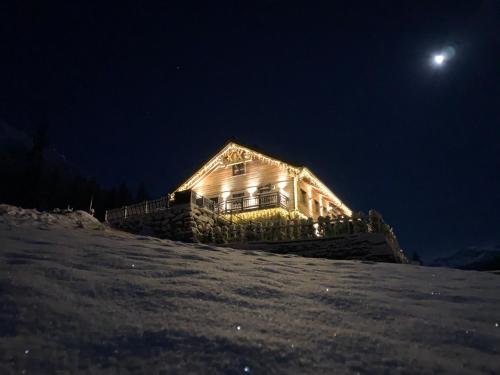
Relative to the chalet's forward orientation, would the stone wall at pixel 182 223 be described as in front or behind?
in front

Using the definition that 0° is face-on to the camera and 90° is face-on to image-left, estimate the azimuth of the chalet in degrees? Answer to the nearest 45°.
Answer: approximately 45°
